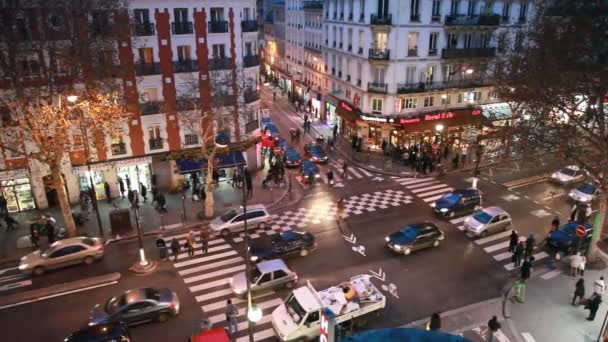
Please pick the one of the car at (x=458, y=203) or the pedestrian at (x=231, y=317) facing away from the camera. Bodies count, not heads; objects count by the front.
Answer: the pedestrian

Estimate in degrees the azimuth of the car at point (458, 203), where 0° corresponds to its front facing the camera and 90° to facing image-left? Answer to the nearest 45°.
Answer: approximately 45°

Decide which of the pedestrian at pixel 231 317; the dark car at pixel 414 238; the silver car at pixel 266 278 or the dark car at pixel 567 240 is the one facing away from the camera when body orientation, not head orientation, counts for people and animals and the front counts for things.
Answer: the pedestrian

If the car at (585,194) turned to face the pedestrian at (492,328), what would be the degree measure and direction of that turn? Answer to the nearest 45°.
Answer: approximately 45° to its left

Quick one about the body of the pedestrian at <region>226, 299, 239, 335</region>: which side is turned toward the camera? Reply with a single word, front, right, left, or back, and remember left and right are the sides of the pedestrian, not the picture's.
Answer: back

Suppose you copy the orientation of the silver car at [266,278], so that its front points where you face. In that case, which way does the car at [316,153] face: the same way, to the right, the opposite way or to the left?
to the left

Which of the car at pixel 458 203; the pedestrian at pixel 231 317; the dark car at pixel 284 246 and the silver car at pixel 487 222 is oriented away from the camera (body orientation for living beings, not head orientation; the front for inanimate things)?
the pedestrian

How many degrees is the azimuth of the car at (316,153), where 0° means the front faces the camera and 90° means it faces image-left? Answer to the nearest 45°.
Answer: approximately 315°

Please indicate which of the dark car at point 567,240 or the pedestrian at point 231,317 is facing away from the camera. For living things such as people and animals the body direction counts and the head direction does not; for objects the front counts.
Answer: the pedestrian

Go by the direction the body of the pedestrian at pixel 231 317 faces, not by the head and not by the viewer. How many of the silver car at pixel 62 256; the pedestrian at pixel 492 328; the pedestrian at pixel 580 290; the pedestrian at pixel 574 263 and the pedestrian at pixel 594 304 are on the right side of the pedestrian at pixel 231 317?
4

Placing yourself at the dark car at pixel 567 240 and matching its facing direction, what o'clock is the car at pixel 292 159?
The car is roughly at 2 o'clock from the dark car.

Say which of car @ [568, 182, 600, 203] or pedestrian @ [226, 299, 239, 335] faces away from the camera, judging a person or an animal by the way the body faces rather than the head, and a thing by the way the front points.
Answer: the pedestrian
